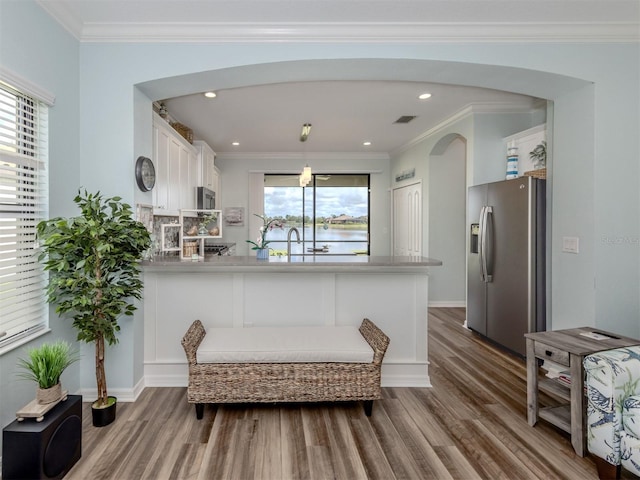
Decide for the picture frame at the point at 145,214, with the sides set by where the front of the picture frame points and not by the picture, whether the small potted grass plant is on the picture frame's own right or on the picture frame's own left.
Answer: on the picture frame's own right

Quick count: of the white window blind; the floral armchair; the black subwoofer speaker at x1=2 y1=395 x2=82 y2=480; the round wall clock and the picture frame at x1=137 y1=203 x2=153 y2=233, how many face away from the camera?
0

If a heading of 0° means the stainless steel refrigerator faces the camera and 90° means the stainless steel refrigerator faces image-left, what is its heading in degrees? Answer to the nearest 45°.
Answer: approximately 45°

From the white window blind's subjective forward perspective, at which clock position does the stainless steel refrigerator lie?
The stainless steel refrigerator is roughly at 11 o'clock from the white window blind.

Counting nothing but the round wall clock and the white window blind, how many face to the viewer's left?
0

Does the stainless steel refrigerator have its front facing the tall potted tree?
yes

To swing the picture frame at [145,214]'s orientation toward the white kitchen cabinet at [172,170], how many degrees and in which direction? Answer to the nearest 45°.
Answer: approximately 135° to its left

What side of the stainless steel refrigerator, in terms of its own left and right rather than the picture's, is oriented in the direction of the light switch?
left

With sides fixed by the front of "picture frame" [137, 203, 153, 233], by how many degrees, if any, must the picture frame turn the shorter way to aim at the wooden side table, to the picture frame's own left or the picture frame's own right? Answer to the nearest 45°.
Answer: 0° — it already faces it

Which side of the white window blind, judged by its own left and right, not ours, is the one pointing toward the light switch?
front

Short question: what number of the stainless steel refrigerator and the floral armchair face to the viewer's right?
0

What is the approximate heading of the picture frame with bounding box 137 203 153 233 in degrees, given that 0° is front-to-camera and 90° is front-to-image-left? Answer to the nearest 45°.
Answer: approximately 315°

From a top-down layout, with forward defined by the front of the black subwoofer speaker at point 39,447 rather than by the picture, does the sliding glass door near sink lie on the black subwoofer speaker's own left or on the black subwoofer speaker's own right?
on the black subwoofer speaker's own left

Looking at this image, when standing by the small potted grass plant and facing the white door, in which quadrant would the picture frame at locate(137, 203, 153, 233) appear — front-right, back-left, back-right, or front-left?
front-left

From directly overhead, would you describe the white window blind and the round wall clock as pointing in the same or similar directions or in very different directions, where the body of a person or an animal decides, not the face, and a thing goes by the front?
same or similar directions

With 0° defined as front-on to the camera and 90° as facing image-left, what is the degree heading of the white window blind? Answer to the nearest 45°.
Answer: approximately 315°

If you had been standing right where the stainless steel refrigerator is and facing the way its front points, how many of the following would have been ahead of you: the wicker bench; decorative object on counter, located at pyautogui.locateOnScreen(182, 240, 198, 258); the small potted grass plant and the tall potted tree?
4

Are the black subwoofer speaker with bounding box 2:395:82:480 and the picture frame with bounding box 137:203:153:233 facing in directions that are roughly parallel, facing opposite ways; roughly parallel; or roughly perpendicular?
roughly parallel

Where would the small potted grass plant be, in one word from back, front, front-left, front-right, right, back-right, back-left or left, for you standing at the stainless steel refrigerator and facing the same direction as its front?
front
